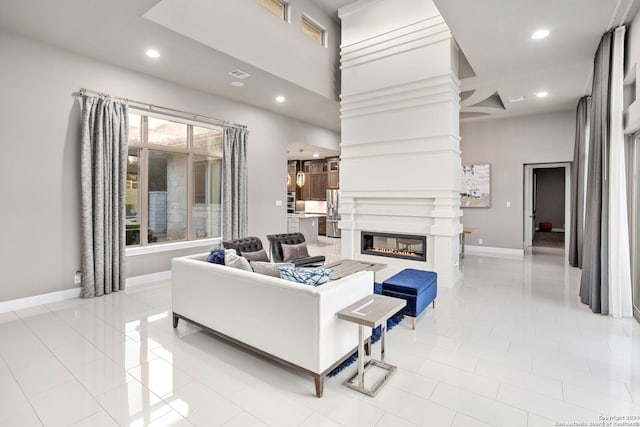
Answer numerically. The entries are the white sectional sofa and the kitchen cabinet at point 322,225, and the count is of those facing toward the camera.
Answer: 1

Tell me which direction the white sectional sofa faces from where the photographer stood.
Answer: facing away from the viewer and to the right of the viewer

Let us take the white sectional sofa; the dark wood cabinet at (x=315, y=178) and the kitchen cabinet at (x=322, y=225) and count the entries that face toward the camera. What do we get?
2

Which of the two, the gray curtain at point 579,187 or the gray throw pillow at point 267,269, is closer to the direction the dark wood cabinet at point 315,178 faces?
the gray throw pillow

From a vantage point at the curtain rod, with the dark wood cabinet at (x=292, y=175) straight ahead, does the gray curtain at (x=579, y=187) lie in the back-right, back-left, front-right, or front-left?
front-right

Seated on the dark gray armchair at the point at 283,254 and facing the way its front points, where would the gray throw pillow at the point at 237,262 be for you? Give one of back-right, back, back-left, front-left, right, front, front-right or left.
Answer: front-right

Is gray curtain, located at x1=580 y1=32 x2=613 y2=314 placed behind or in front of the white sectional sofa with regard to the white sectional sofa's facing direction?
in front

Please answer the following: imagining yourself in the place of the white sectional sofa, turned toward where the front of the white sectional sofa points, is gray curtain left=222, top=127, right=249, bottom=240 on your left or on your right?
on your left

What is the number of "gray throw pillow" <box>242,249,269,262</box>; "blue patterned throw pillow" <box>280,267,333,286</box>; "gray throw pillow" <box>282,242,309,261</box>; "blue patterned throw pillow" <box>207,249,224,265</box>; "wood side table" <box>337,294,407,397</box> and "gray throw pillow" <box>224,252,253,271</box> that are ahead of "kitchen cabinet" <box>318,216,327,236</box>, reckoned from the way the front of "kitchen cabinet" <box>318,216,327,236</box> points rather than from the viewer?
6

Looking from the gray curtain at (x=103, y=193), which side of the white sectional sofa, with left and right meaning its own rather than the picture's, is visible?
left

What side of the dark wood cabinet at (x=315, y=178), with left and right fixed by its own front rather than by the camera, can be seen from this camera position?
front

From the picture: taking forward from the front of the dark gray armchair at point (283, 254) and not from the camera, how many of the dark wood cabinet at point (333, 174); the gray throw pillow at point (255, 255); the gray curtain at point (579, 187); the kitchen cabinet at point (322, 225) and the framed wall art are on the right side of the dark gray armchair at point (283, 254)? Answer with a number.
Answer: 1

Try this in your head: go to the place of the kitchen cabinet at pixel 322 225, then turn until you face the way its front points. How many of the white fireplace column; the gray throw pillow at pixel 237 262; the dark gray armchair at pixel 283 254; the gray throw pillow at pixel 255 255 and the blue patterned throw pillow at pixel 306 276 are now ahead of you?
5

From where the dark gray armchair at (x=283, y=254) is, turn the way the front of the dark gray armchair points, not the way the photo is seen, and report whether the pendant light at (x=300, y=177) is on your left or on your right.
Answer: on your left
